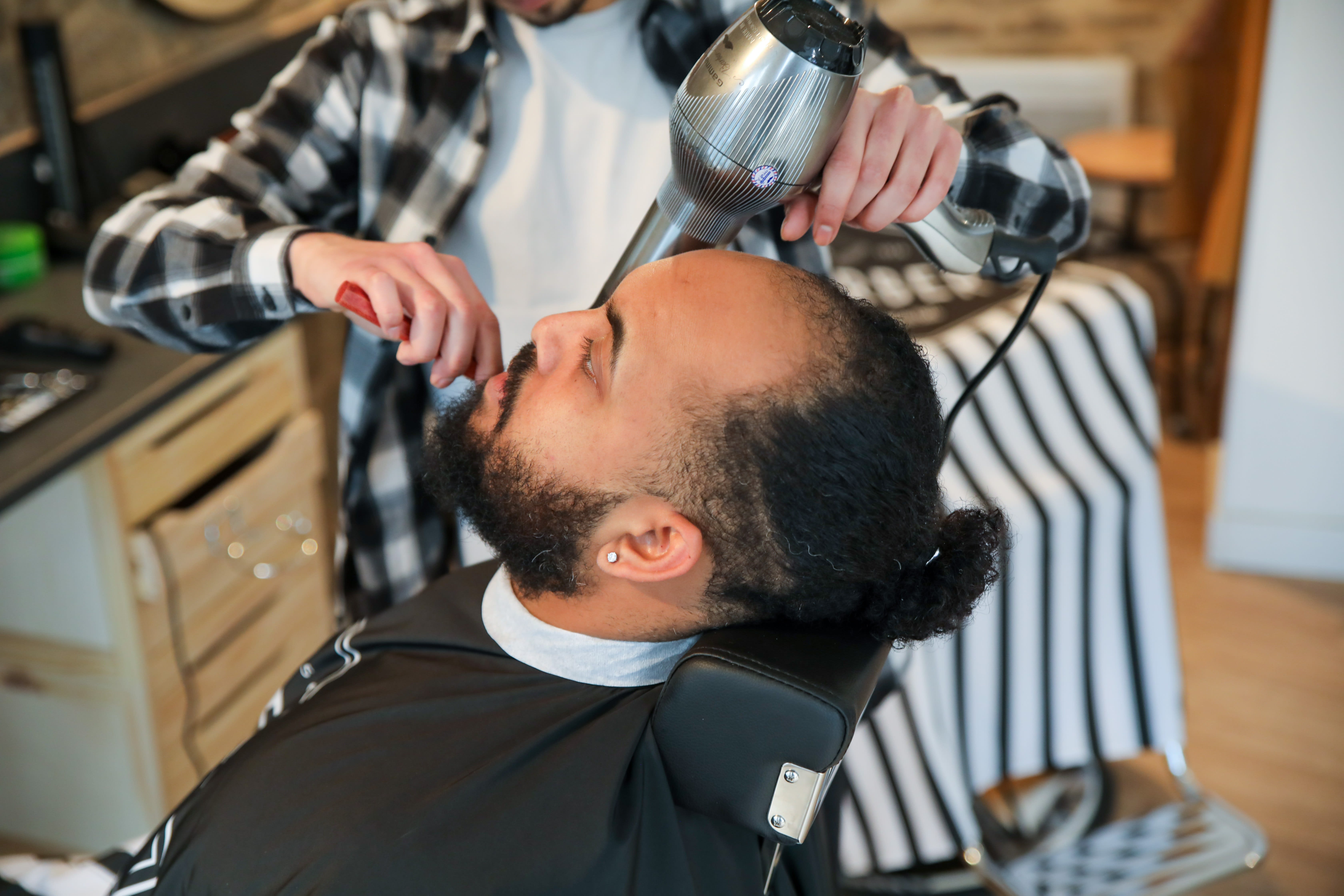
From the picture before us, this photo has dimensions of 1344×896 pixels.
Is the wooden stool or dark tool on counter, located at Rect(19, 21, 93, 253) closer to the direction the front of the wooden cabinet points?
the wooden stool

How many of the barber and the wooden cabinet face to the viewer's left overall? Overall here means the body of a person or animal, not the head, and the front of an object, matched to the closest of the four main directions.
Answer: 0

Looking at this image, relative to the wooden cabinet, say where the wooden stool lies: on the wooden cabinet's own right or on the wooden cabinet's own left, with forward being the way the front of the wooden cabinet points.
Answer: on the wooden cabinet's own left

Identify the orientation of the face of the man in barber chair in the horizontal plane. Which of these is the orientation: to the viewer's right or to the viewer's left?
to the viewer's left

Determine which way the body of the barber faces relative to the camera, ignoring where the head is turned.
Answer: toward the camera

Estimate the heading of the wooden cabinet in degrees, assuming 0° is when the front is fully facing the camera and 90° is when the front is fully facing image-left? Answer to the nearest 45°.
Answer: approximately 315°

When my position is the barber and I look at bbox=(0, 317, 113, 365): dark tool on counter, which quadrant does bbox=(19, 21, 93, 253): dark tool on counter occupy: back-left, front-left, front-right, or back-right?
front-right

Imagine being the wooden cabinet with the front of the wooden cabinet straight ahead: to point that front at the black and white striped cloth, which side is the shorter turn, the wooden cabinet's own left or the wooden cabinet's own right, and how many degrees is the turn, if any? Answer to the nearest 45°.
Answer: approximately 45° to the wooden cabinet's own left

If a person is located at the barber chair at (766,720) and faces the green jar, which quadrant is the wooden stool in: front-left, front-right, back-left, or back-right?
front-right
